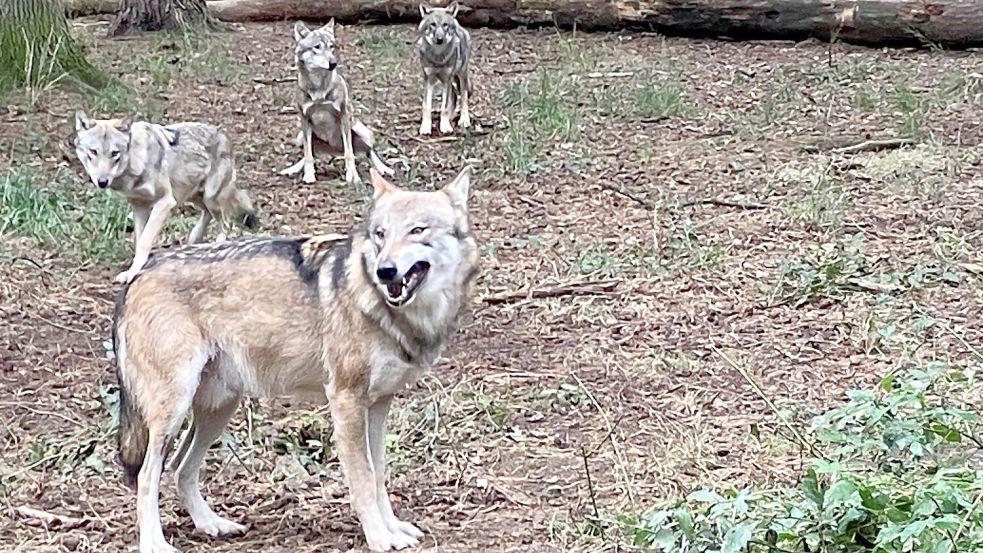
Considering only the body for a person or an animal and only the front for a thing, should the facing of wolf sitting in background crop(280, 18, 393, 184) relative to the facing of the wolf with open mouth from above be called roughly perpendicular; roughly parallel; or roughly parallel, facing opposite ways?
roughly perpendicular

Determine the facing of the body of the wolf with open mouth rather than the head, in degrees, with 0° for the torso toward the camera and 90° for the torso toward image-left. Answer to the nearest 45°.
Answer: approximately 270°

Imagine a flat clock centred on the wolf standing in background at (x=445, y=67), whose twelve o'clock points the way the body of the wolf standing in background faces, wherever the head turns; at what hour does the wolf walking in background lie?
The wolf walking in background is roughly at 1 o'clock from the wolf standing in background.

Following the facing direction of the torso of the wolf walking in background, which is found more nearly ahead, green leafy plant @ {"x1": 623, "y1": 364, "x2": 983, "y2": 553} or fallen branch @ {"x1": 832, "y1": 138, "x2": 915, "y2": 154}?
the green leafy plant

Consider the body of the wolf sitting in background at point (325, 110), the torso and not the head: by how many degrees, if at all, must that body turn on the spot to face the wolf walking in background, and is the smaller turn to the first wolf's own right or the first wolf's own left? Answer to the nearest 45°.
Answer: approximately 45° to the first wolf's own right

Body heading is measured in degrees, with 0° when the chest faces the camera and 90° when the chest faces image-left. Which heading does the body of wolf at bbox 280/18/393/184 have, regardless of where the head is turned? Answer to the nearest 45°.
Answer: approximately 0°

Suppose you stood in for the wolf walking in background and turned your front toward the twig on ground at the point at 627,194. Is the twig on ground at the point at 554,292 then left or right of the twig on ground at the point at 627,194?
right

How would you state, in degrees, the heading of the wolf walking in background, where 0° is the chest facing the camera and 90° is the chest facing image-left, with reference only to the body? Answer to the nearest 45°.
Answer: approximately 45°

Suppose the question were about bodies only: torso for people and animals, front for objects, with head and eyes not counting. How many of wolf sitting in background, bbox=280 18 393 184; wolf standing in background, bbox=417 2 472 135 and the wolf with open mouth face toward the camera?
2

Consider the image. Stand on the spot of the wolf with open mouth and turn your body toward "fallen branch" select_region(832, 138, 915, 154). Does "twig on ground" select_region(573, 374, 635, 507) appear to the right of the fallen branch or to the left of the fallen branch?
right

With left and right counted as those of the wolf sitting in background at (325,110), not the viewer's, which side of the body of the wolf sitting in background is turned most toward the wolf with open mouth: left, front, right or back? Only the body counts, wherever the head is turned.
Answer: front

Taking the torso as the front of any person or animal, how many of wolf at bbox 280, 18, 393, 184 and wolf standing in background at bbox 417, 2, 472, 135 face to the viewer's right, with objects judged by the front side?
0

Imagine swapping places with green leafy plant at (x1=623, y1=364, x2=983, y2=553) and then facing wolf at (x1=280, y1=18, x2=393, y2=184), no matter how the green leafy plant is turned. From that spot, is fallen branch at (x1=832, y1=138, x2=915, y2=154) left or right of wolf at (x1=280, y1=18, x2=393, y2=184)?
right
